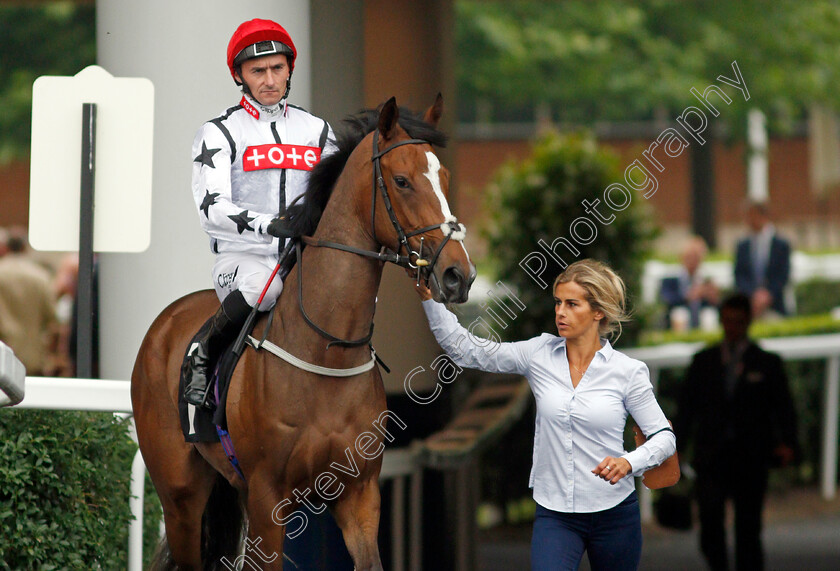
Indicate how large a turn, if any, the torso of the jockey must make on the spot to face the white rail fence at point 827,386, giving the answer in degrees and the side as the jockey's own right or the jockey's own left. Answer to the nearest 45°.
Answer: approximately 90° to the jockey's own left

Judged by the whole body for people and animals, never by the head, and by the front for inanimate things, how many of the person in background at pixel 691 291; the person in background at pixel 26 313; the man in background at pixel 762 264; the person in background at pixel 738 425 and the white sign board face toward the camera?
3

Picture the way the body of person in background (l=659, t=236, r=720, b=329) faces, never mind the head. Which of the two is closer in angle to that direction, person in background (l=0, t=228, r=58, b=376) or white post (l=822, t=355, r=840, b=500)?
the white post

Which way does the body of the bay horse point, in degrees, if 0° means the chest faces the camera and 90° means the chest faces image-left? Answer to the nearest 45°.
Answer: approximately 315°

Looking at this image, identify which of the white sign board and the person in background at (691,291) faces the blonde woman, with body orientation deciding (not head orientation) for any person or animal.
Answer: the person in background

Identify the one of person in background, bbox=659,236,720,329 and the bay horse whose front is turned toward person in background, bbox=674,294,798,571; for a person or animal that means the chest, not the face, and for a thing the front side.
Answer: person in background, bbox=659,236,720,329

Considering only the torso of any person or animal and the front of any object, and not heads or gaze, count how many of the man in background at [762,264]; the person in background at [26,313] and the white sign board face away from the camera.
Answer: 2

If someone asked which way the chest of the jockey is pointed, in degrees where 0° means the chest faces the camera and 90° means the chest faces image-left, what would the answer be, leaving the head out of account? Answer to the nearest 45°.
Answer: approximately 315°

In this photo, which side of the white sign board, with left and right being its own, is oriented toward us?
back

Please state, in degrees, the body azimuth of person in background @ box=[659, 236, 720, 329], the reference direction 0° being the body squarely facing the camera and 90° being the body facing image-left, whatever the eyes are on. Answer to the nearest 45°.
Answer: approximately 0°

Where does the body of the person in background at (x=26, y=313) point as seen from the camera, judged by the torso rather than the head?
away from the camera
